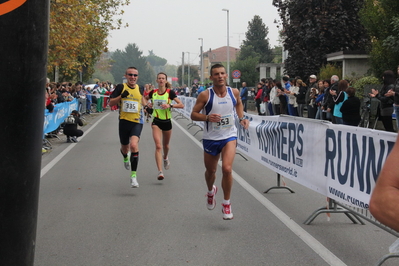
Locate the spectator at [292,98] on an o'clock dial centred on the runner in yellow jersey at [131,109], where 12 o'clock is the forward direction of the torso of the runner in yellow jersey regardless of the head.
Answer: The spectator is roughly at 7 o'clock from the runner in yellow jersey.

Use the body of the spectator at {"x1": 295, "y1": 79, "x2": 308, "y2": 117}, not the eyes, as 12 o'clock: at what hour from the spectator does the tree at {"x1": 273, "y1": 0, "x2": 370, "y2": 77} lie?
The tree is roughly at 3 o'clock from the spectator.

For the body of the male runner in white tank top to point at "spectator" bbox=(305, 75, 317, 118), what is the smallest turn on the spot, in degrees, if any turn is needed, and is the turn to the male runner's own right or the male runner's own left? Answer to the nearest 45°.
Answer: approximately 180°

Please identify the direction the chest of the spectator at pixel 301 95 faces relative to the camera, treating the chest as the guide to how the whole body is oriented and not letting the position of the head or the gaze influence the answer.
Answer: to the viewer's left

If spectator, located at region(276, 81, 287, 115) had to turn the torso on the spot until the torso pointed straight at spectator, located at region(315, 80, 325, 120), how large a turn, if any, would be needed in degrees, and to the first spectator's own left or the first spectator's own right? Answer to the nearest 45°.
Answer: approximately 90° to the first spectator's own left

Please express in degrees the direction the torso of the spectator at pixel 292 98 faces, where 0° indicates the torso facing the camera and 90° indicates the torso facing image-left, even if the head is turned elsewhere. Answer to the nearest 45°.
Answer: approximately 90°

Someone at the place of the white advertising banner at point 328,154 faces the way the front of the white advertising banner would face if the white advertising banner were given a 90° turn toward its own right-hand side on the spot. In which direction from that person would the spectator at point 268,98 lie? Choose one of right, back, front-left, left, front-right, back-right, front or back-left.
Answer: front-right

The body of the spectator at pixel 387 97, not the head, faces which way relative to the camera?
to the viewer's left

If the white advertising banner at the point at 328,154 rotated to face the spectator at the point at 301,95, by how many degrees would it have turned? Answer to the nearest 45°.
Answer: approximately 135° to its right

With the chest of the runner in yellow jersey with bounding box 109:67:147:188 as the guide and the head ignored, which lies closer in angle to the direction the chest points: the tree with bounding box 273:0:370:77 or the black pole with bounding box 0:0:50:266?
the black pole

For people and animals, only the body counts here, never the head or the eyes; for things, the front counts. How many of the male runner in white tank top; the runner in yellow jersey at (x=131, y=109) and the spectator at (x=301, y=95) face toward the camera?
2
